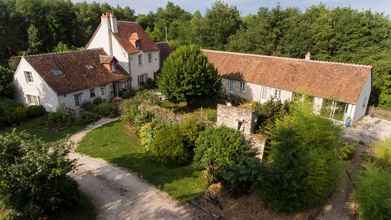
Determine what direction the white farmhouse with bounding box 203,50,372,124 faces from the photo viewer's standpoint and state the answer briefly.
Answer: facing the viewer and to the left of the viewer

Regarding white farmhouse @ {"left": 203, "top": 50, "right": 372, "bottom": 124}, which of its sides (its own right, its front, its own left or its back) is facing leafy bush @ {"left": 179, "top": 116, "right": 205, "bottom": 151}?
front

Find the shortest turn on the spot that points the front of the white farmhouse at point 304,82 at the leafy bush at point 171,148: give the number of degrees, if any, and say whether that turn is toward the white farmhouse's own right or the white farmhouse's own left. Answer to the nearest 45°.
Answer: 0° — it already faces it

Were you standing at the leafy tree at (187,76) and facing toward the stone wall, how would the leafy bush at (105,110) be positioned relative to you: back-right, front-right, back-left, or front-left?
back-right

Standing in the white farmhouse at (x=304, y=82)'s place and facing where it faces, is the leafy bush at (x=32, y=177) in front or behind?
in front

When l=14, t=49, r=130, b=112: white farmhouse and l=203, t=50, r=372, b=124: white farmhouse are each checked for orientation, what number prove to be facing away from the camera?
0

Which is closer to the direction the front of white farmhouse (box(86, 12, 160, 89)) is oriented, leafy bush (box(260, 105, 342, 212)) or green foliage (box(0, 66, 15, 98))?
the leafy bush

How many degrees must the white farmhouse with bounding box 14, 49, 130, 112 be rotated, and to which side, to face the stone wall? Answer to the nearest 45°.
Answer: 0° — it already faces it

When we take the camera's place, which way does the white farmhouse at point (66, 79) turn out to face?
facing the viewer and to the right of the viewer

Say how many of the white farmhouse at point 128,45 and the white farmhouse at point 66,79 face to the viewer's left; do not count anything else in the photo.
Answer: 0

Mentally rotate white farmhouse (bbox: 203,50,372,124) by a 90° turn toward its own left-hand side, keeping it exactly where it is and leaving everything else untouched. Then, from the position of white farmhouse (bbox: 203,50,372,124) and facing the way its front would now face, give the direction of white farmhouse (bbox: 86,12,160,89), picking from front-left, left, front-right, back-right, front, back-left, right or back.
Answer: back-right

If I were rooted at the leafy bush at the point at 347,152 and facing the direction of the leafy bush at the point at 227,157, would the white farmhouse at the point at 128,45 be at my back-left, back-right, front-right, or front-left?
front-right

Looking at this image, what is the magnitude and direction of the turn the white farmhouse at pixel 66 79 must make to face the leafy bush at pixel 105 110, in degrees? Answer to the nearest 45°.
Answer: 0° — it already faces it

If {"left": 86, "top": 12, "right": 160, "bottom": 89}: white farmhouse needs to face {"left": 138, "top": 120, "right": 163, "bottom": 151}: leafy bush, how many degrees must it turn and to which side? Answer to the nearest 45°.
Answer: approximately 45° to its right

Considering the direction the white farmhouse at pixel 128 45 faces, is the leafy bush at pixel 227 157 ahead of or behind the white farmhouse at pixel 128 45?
ahead
